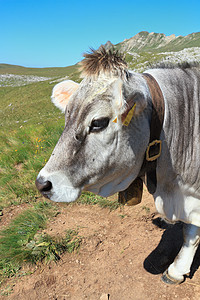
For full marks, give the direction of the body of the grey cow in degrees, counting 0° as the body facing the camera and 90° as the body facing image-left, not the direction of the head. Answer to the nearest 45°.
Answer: approximately 90°
